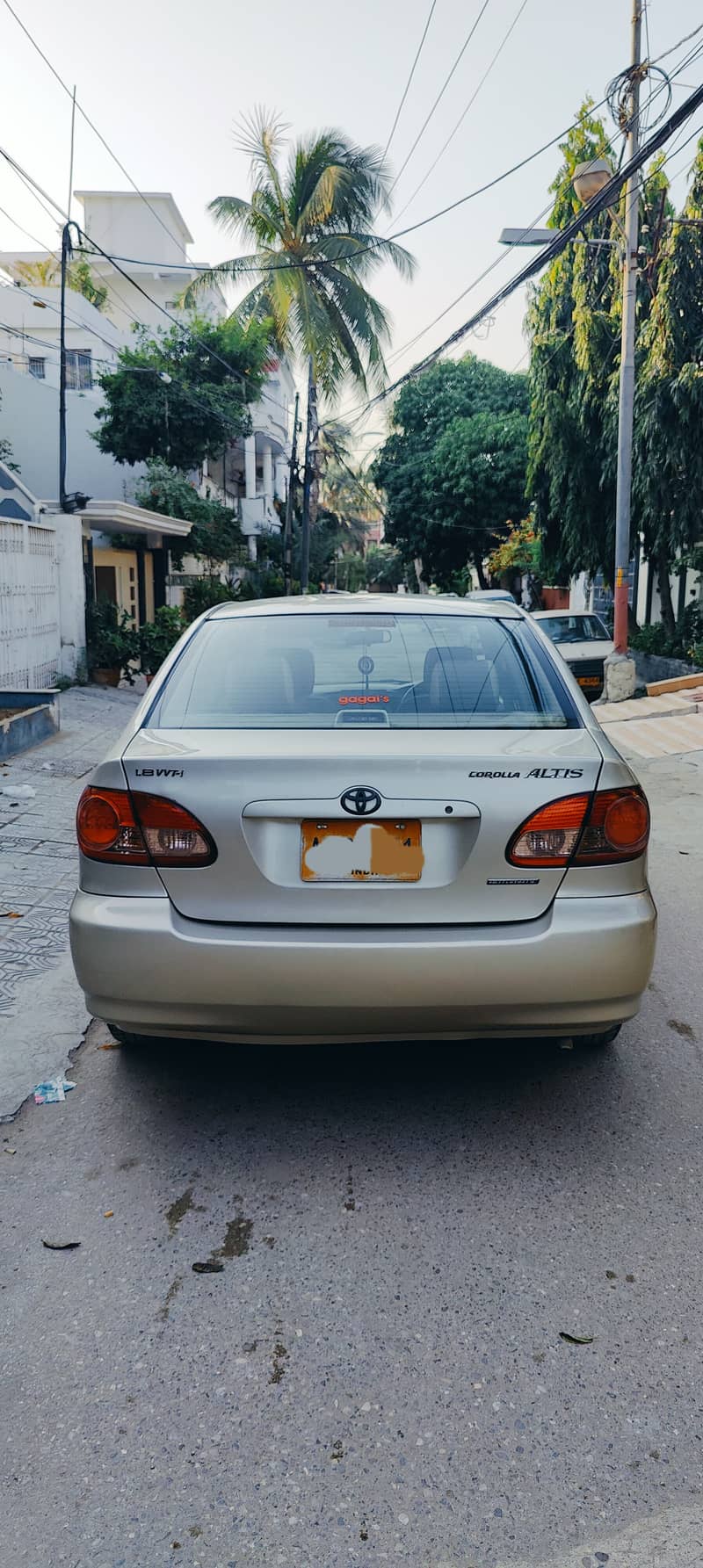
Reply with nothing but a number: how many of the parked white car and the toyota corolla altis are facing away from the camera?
1

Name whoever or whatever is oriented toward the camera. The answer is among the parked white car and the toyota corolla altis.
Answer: the parked white car

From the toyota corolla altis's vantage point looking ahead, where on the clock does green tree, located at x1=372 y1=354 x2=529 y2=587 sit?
The green tree is roughly at 12 o'clock from the toyota corolla altis.

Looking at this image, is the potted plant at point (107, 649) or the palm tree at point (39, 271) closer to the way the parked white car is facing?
the potted plant

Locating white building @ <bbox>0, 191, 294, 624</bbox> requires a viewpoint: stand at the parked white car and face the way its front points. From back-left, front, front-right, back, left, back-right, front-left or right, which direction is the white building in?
back-right

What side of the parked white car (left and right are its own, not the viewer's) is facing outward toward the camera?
front

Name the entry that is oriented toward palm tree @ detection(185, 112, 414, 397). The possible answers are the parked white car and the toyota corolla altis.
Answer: the toyota corolla altis

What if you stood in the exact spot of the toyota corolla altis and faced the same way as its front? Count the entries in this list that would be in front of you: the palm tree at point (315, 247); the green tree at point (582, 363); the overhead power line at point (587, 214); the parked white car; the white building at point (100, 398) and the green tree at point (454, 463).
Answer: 6

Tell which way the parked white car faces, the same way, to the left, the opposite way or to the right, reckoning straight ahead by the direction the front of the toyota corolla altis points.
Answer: the opposite way

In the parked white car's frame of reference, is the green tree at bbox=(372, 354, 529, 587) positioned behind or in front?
behind

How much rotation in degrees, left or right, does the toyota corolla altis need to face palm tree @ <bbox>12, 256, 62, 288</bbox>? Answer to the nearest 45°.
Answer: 0° — it already faces it

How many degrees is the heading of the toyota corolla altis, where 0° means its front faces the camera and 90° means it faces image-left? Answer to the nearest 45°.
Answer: approximately 180°

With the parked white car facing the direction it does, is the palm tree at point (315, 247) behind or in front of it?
behind

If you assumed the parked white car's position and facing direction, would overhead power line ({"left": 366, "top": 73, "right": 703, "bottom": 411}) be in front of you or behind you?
in front

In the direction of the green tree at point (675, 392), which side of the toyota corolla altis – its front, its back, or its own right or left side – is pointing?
front
